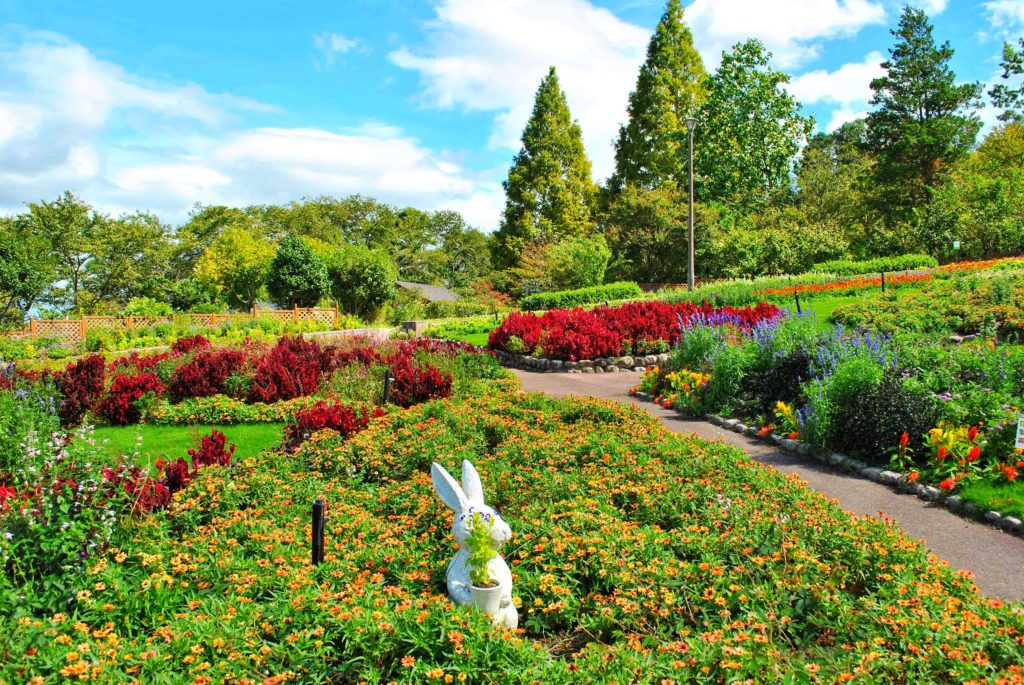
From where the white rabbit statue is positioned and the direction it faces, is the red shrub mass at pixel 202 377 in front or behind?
behind

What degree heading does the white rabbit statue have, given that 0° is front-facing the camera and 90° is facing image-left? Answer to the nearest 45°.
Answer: approximately 315°

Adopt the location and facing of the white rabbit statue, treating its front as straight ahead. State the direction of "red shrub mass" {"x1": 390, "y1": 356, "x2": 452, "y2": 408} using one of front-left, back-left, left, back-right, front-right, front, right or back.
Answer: back-left

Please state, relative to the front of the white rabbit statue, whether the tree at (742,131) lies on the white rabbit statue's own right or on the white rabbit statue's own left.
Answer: on the white rabbit statue's own left

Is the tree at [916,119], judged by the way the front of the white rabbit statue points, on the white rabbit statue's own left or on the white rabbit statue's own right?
on the white rabbit statue's own left

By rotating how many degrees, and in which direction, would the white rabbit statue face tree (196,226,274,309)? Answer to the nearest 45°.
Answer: approximately 135° to its left

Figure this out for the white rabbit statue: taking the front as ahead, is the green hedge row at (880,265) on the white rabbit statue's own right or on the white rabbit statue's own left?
on the white rabbit statue's own left

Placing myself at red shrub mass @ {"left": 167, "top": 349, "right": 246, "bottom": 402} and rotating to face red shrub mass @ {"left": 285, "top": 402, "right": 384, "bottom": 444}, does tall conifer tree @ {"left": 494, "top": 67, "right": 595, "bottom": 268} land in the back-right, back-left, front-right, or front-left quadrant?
back-left

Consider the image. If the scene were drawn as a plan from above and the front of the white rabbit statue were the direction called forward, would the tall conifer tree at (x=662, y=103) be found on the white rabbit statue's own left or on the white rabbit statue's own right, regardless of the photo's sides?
on the white rabbit statue's own left

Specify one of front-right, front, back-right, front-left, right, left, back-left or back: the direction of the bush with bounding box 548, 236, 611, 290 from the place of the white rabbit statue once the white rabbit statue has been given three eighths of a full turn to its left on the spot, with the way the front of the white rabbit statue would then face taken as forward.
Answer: front

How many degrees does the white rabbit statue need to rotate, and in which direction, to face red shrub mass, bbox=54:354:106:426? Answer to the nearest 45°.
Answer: approximately 180°
